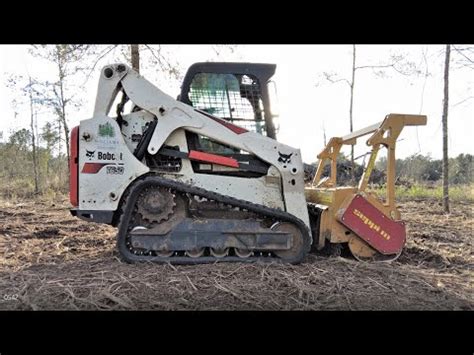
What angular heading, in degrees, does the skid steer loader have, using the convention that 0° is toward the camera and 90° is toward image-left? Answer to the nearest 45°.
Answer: approximately 270°
